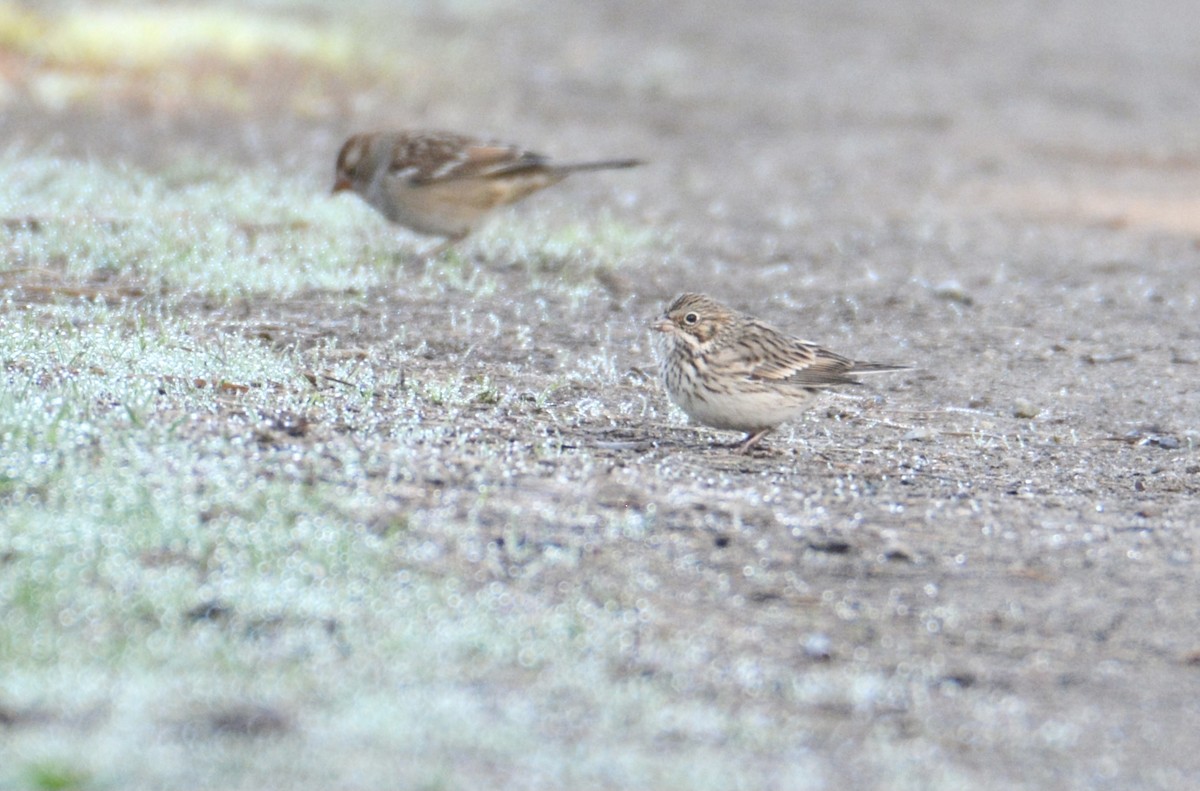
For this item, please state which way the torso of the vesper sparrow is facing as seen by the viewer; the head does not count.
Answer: to the viewer's left

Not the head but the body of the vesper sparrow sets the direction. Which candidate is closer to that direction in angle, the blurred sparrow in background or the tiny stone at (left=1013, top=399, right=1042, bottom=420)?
the blurred sparrow in background

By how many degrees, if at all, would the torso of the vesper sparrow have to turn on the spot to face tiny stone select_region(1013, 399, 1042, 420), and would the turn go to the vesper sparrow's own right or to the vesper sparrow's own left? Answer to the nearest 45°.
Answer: approximately 135° to the vesper sparrow's own right

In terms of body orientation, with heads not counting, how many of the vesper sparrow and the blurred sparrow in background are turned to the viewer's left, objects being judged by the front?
2

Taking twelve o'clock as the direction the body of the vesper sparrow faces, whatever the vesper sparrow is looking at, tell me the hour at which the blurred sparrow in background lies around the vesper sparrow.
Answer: The blurred sparrow in background is roughly at 2 o'clock from the vesper sparrow.

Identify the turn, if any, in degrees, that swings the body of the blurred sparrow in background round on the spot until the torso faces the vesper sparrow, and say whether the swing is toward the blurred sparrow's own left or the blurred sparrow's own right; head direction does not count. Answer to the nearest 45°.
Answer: approximately 90° to the blurred sparrow's own left

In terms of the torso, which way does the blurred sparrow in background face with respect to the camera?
to the viewer's left

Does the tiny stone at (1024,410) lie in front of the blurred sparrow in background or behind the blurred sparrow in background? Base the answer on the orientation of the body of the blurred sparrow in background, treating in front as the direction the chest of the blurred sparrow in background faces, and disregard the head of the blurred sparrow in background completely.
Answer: behind
